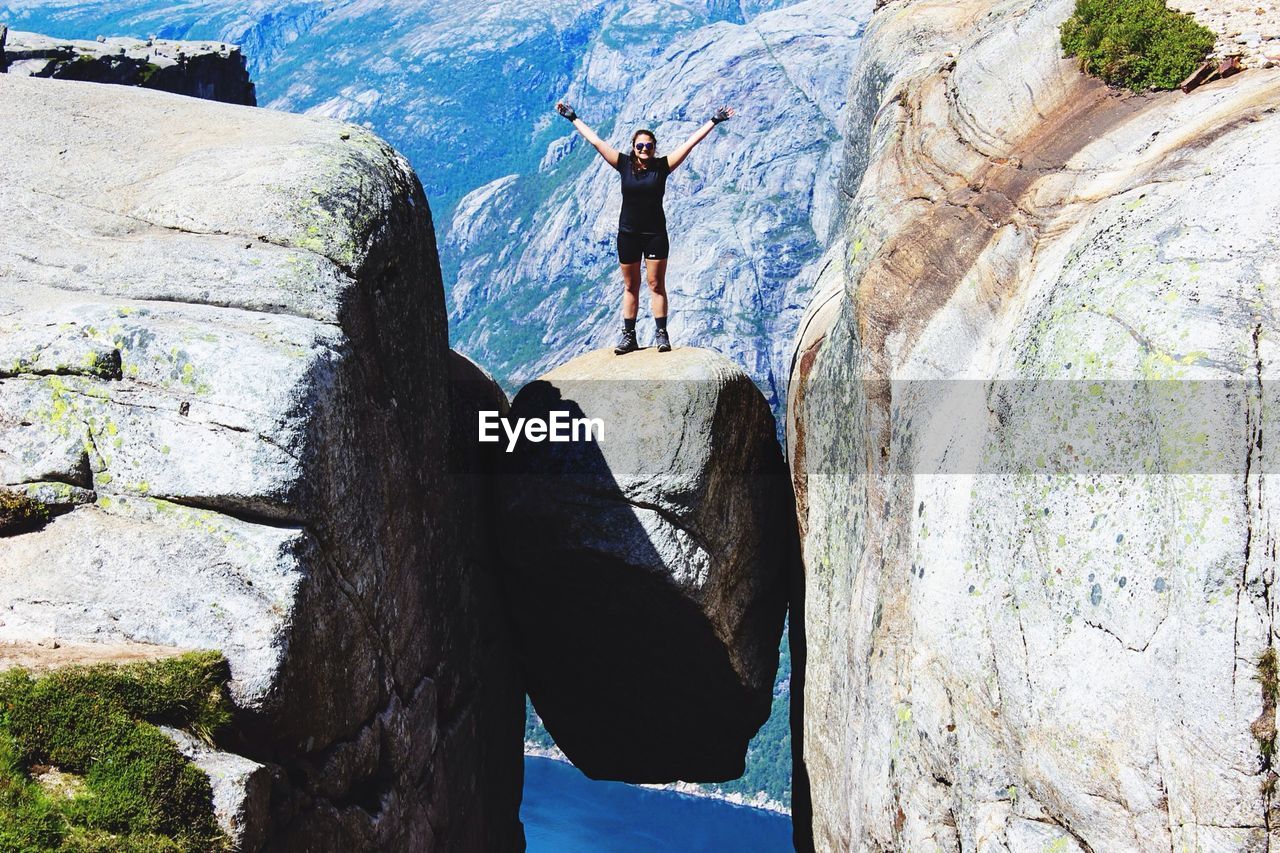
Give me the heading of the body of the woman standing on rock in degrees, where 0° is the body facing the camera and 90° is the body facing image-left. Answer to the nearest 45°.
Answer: approximately 0°

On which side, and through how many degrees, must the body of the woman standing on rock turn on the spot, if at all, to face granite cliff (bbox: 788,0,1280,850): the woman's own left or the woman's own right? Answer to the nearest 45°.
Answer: approximately 45° to the woman's own left
